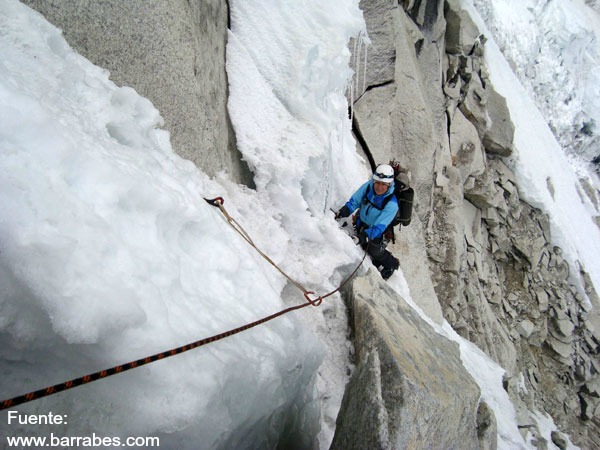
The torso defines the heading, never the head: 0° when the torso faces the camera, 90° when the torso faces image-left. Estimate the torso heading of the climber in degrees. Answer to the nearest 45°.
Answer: approximately 45°

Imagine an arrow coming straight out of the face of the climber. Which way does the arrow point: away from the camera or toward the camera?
toward the camera
